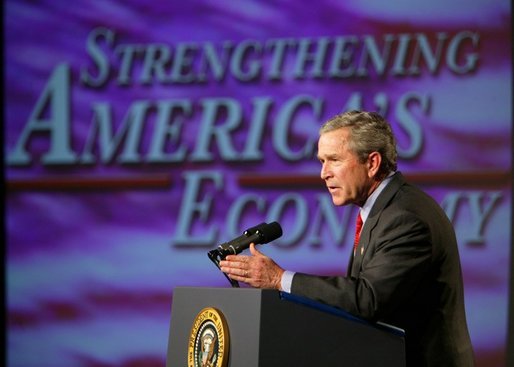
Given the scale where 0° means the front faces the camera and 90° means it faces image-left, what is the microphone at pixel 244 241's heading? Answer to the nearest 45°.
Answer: approximately 270°

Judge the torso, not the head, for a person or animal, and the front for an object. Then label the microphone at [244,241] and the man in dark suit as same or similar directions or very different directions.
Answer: very different directions

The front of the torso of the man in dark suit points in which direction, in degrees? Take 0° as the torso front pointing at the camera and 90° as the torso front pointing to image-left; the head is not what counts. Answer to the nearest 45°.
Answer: approximately 90°

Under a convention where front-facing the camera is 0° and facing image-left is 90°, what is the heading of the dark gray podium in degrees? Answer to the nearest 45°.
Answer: approximately 45°

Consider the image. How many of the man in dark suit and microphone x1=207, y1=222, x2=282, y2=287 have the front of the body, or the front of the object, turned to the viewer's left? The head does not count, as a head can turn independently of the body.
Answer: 1
